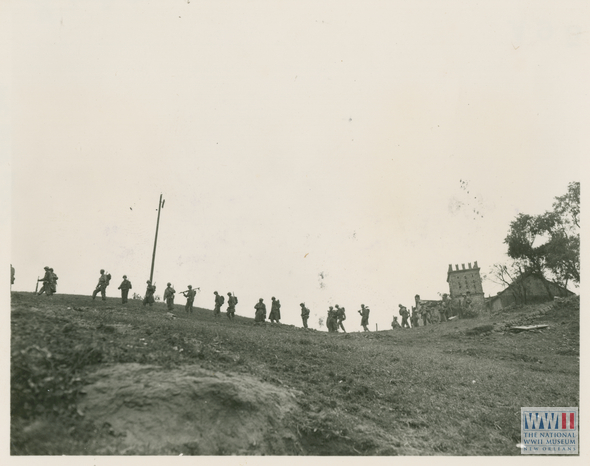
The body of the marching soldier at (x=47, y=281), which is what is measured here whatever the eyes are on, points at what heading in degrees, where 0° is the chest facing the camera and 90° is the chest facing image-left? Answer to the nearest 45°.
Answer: approximately 90°

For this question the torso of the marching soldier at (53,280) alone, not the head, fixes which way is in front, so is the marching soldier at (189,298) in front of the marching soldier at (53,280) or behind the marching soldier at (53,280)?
behind

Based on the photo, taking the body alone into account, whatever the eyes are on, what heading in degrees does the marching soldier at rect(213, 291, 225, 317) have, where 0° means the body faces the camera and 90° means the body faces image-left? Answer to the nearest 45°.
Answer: approximately 90°

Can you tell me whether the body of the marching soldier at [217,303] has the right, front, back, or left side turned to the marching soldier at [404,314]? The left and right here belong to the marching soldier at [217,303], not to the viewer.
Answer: back

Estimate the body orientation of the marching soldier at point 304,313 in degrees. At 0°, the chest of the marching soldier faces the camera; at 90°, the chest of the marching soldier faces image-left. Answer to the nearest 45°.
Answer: approximately 90°

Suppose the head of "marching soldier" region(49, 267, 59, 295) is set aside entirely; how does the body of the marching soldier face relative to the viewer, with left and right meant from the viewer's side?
facing to the left of the viewer
